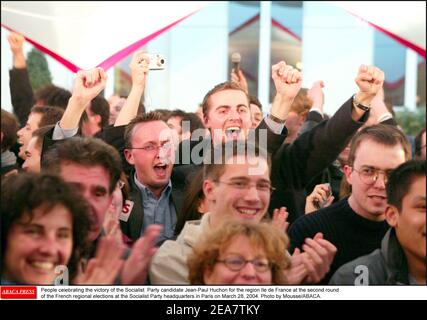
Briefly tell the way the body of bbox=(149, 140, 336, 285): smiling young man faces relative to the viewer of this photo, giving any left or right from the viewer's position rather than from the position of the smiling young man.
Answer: facing the viewer and to the right of the viewer

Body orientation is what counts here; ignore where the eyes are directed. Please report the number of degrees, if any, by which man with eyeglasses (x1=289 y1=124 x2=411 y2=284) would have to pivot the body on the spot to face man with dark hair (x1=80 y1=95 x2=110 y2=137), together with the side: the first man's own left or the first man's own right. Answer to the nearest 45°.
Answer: approximately 135° to the first man's own right

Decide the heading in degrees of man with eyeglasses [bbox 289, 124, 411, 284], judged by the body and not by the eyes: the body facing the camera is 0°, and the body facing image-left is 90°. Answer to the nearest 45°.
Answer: approximately 315°

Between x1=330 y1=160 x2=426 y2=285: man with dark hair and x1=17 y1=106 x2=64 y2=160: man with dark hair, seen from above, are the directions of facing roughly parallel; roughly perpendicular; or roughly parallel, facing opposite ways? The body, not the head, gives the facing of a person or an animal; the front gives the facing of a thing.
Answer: roughly perpendicular
